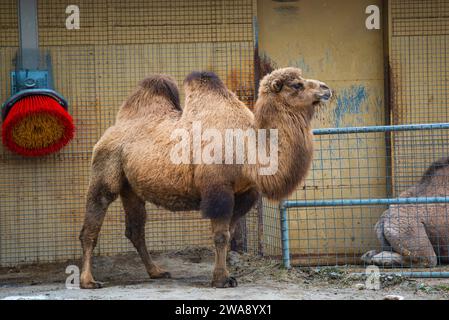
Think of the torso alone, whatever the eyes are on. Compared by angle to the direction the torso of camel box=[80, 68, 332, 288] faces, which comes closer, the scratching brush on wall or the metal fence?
the metal fence

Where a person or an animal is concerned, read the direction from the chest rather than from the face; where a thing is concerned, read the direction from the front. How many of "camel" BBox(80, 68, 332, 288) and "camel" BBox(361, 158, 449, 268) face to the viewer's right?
2

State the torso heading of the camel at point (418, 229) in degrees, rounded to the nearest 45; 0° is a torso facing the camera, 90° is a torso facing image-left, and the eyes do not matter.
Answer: approximately 270°

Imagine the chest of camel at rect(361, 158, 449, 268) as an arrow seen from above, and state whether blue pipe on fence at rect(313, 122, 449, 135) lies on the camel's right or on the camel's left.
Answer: on the camel's right

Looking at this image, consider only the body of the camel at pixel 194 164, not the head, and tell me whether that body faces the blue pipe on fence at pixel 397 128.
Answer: yes

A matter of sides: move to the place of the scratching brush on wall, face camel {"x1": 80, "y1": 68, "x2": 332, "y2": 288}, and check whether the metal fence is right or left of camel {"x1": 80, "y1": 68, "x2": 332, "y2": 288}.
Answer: left

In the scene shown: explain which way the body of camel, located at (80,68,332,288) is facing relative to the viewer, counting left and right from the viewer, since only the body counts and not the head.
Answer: facing to the right of the viewer

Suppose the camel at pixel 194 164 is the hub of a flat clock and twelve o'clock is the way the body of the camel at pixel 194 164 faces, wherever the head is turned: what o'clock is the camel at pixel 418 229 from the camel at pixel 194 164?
the camel at pixel 418 229 is roughly at 11 o'clock from the camel at pixel 194 164.

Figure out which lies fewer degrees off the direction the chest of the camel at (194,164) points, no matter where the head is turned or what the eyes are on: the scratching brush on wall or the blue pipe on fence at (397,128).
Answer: the blue pipe on fence

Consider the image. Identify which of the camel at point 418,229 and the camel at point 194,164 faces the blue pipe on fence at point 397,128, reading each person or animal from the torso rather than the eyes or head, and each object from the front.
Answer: the camel at point 194,164
